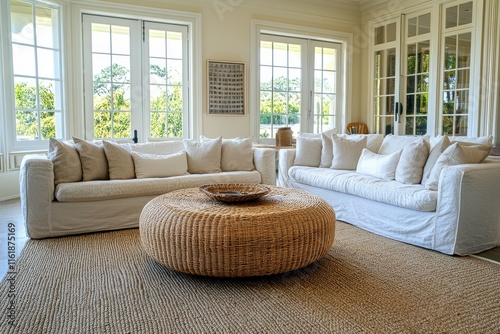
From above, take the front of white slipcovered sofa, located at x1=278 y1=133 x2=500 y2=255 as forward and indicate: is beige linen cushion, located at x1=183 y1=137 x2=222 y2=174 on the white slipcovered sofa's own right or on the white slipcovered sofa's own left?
on the white slipcovered sofa's own right

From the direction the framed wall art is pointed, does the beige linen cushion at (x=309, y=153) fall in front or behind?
in front

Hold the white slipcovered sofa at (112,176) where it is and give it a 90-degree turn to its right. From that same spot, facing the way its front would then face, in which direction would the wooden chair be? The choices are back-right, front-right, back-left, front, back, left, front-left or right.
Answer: back

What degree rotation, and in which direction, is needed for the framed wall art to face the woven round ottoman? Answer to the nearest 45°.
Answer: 0° — it already faces it

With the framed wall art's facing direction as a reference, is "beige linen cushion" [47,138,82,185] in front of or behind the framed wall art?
in front

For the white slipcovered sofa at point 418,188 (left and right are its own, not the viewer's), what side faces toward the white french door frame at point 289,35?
right

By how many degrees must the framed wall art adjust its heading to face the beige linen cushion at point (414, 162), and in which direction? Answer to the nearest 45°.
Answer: approximately 45° to its left

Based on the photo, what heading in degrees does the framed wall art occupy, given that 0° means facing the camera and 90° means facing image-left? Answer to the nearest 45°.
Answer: approximately 0°

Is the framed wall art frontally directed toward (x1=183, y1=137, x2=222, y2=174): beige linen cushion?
yes

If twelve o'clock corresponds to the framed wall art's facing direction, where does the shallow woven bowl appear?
The shallow woven bowl is roughly at 12 o'clock from the framed wall art.
